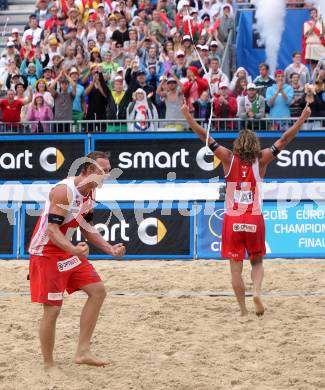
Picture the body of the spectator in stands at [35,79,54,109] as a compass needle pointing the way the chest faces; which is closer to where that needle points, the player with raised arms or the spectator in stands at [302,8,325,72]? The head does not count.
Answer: the player with raised arms

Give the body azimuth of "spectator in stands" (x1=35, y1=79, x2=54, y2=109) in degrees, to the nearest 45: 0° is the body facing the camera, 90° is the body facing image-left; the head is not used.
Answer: approximately 0°

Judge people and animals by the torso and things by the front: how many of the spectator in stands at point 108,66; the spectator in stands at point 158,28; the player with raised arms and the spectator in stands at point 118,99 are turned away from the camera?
1

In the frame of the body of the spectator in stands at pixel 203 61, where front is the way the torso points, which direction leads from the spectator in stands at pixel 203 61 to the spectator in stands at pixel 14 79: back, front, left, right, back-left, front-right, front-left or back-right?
right

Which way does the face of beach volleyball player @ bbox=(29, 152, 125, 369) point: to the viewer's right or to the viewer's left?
to the viewer's right

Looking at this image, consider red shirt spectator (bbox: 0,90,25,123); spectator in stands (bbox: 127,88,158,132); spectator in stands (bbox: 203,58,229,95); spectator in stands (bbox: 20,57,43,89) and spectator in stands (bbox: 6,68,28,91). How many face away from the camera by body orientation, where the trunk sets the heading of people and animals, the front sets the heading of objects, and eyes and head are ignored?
0

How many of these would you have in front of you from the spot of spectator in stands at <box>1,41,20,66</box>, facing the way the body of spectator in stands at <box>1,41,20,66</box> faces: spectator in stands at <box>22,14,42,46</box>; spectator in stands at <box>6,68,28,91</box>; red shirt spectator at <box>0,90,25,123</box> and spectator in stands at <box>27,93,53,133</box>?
3

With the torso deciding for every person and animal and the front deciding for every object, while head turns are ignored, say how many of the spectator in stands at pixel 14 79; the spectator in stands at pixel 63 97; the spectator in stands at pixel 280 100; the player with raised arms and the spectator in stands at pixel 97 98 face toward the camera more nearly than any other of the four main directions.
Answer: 4

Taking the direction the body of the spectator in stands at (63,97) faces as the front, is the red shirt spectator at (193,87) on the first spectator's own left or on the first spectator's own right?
on the first spectator's own left

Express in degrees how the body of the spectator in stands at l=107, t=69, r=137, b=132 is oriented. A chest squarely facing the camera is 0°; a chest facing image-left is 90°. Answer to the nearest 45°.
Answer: approximately 0°

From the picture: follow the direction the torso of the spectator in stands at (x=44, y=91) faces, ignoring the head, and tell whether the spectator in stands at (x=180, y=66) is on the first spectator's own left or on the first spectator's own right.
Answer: on the first spectator's own left

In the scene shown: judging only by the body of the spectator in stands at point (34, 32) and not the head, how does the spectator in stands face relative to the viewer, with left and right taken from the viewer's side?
facing the viewer

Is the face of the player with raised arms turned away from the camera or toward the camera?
away from the camera

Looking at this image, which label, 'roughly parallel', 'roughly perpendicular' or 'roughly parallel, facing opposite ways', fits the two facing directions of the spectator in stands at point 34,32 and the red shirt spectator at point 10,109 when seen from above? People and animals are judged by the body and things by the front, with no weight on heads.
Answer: roughly parallel

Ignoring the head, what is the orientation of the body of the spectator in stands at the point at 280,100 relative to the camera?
toward the camera

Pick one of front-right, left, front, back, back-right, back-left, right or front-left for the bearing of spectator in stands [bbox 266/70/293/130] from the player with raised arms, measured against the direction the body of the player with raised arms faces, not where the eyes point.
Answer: front

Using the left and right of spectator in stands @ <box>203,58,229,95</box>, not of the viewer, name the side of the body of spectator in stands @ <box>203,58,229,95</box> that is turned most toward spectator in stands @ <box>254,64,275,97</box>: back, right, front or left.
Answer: left

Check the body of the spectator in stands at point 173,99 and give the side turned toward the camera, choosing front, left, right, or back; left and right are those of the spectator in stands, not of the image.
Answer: front

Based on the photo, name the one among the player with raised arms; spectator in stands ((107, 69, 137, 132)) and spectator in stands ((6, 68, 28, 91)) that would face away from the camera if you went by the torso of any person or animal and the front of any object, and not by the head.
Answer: the player with raised arms

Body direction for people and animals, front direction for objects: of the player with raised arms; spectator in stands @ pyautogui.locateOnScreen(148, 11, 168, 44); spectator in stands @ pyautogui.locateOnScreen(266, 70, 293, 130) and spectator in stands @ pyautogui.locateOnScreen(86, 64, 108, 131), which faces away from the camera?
the player with raised arms

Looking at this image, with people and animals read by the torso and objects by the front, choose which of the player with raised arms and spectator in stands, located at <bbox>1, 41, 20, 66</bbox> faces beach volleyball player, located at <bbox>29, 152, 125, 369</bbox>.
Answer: the spectator in stands
